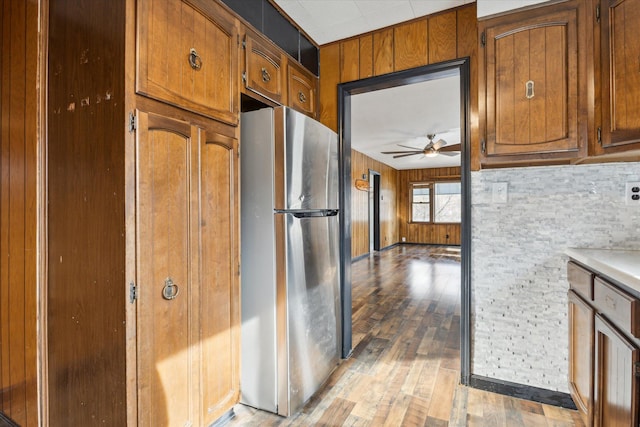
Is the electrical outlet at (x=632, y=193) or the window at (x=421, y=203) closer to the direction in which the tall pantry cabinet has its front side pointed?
the electrical outlet

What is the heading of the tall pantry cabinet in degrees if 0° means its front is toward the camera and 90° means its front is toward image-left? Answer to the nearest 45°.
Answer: approximately 315°

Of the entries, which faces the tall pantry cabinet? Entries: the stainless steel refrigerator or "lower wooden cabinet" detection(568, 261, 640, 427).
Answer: the lower wooden cabinet

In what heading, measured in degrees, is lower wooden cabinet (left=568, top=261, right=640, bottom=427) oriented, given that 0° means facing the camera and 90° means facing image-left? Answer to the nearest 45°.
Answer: approximately 45°

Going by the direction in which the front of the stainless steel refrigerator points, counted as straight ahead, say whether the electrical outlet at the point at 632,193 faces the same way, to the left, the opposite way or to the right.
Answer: to the right

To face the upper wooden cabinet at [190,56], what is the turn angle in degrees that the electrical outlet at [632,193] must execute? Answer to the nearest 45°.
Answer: approximately 45° to its right

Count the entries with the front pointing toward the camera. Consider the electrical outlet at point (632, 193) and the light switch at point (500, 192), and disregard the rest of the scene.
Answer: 2

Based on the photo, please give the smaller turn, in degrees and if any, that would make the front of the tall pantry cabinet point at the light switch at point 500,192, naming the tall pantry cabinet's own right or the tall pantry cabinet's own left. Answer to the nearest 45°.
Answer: approximately 45° to the tall pantry cabinet's own left

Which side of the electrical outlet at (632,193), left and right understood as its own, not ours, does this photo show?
front

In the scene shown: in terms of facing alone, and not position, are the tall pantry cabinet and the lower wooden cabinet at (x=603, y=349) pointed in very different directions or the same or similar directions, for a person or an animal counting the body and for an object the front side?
very different directions
